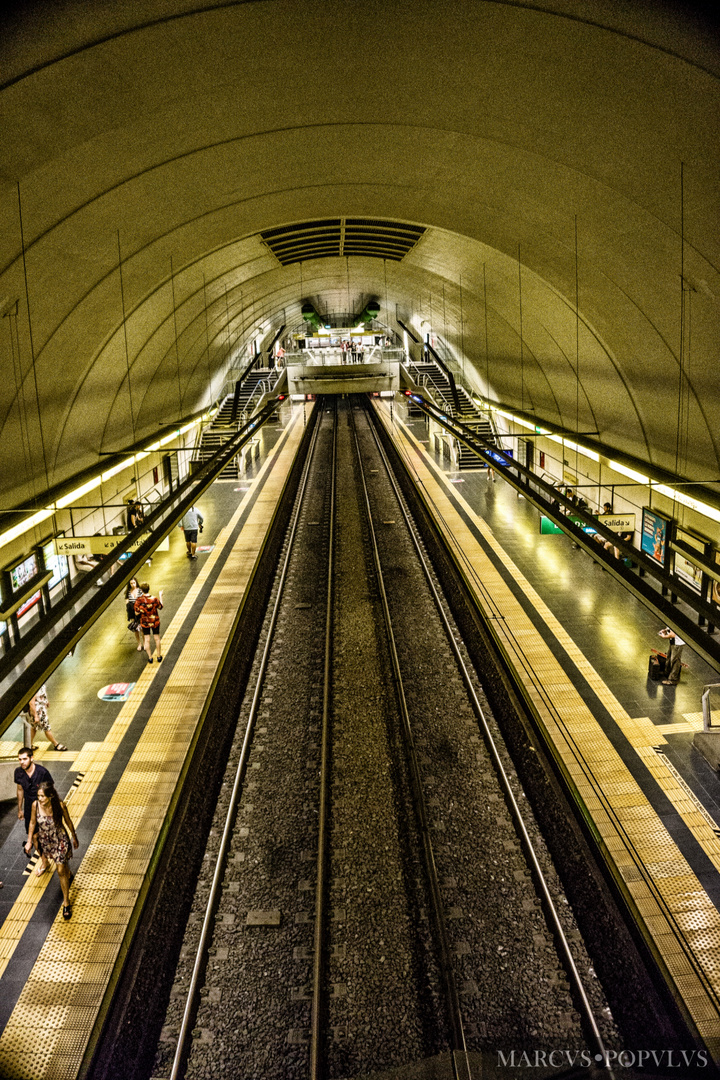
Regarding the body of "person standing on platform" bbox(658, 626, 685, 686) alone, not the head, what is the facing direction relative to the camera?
to the viewer's left

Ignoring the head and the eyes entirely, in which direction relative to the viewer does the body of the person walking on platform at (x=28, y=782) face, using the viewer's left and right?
facing the viewer

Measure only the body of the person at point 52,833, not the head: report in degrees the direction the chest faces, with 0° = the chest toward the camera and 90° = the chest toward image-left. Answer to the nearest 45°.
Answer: approximately 45°

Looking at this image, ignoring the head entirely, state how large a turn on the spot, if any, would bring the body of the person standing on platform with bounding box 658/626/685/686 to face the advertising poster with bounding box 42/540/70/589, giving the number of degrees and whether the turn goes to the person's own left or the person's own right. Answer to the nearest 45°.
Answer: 0° — they already face it

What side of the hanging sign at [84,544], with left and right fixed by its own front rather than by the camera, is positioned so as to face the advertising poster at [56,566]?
back

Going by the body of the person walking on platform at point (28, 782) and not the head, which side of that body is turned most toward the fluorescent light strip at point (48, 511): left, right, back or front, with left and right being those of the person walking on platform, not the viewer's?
back

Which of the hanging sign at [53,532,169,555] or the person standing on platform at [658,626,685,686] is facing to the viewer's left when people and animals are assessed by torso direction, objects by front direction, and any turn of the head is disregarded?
the person standing on platform

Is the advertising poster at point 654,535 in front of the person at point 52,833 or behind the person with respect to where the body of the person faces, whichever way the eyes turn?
behind

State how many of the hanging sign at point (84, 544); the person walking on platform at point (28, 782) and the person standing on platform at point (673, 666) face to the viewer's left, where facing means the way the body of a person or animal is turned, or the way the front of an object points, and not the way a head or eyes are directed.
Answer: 1

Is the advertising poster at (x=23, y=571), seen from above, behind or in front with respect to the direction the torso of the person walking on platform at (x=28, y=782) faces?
behind
